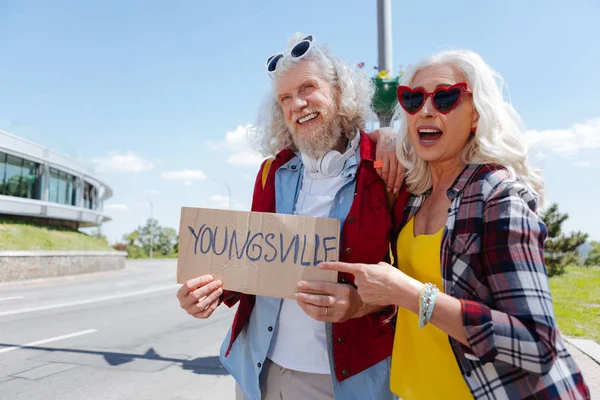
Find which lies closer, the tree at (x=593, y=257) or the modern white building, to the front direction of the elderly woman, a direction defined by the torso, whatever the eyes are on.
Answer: the modern white building

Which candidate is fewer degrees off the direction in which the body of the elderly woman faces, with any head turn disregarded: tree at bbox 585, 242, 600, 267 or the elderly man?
the elderly man

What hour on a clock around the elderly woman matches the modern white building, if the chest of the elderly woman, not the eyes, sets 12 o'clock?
The modern white building is roughly at 3 o'clock from the elderly woman.

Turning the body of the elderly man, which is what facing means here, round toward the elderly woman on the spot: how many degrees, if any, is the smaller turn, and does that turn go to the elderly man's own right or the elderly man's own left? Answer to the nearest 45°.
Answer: approximately 90° to the elderly man's own left

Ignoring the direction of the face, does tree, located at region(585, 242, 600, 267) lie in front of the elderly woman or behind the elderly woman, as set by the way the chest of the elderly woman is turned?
behind

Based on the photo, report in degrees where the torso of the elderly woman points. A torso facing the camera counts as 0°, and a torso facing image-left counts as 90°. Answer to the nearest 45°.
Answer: approximately 45°

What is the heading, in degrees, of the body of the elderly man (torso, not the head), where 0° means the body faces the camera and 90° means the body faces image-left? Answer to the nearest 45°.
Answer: approximately 45°

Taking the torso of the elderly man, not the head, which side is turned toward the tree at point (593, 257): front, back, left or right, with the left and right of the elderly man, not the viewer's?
back

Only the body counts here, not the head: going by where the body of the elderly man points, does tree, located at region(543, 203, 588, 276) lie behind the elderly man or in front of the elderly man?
behind

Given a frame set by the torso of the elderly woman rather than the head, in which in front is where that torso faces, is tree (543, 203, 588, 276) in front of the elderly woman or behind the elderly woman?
behind
